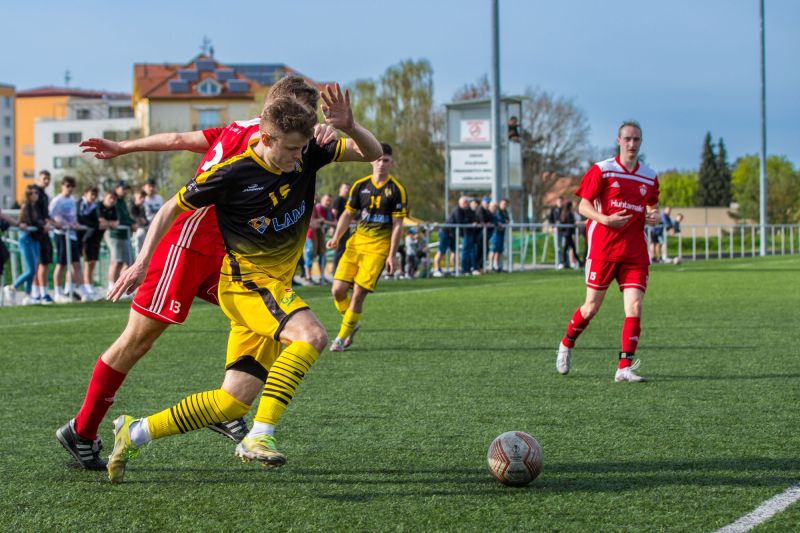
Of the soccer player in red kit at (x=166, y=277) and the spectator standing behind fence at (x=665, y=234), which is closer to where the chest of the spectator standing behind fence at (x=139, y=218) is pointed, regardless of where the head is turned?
the soccer player in red kit

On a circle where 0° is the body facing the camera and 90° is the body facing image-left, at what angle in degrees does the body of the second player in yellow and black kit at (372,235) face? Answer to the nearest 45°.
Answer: approximately 0°

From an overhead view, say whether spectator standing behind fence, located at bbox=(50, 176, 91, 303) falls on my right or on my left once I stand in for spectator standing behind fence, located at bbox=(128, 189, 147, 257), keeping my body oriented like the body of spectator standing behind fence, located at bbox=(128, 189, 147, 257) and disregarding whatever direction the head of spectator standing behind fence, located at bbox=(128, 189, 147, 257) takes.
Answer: on my right

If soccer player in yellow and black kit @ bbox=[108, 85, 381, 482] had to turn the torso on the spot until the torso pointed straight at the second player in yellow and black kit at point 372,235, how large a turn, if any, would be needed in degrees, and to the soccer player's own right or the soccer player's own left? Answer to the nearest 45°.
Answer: approximately 135° to the soccer player's own left

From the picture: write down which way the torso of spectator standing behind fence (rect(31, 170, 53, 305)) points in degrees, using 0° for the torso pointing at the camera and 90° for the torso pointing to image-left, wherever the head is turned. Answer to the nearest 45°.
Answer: approximately 315°

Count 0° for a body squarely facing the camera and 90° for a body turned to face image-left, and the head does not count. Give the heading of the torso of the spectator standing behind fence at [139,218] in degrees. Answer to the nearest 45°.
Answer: approximately 315°

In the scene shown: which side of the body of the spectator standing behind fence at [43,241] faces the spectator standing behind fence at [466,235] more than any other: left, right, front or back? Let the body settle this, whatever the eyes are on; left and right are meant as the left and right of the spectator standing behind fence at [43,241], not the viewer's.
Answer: left

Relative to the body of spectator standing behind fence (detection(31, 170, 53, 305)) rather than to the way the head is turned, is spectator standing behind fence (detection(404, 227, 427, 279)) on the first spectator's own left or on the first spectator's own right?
on the first spectator's own left

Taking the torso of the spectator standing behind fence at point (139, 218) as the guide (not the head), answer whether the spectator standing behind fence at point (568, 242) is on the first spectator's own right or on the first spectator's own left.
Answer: on the first spectator's own left

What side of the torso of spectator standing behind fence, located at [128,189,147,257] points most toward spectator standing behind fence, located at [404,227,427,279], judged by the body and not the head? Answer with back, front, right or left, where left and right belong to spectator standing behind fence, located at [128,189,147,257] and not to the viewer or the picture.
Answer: left
